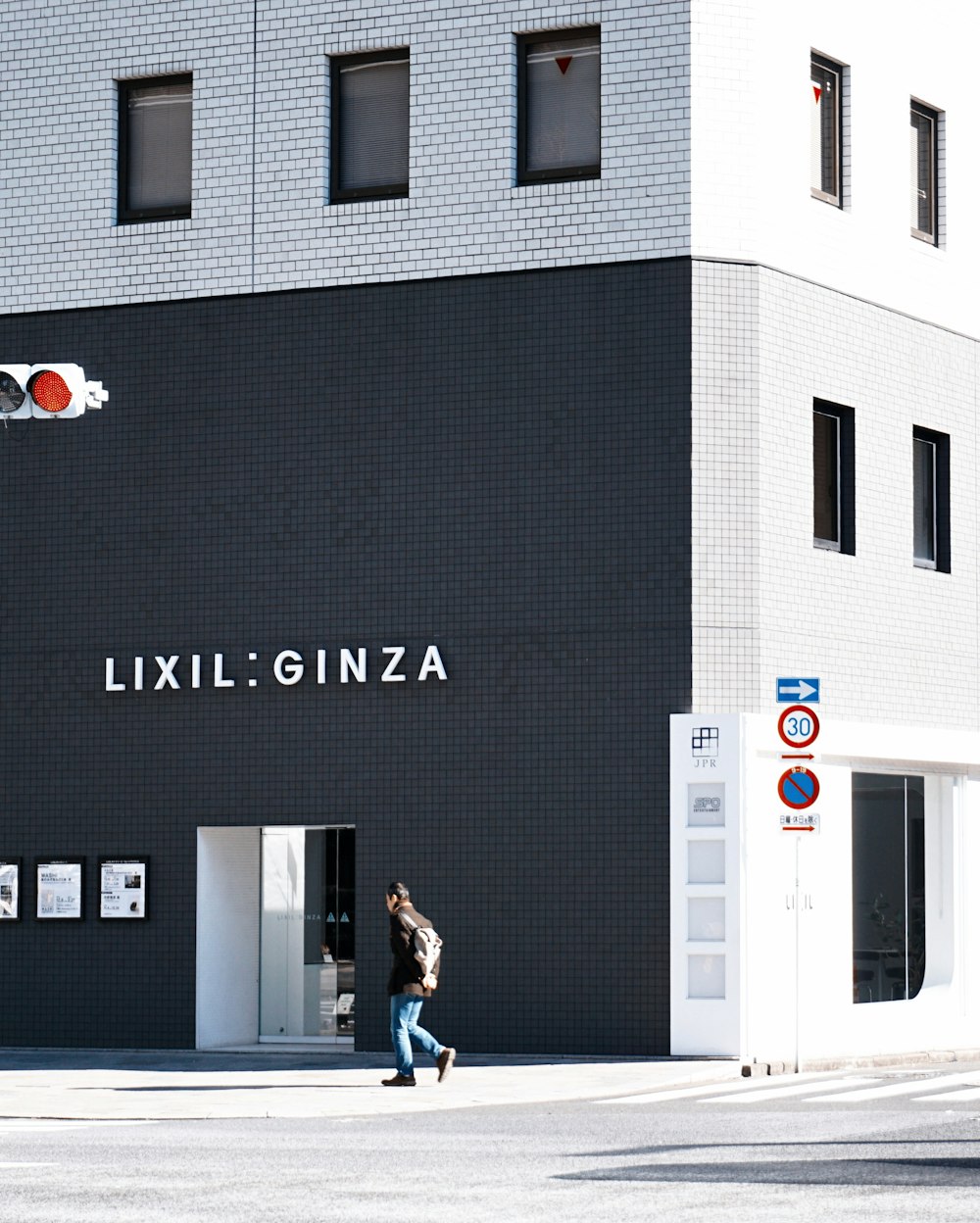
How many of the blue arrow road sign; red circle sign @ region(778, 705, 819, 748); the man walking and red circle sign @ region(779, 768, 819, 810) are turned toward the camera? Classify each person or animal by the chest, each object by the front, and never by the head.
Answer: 3

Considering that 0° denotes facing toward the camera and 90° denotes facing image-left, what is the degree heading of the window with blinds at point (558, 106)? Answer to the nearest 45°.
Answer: approximately 45°

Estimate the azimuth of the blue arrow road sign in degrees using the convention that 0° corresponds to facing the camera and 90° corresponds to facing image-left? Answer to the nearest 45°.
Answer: approximately 0°

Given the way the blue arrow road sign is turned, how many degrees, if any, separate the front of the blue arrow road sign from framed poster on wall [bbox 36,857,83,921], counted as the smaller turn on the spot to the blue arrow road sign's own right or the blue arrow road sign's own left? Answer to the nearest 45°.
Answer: approximately 90° to the blue arrow road sign's own right

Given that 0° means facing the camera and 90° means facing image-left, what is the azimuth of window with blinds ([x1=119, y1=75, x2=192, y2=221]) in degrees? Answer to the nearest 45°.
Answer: approximately 45°

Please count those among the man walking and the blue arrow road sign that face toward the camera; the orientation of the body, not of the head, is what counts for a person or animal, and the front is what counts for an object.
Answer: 1
